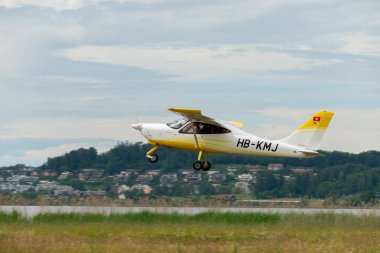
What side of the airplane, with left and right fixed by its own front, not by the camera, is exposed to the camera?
left
